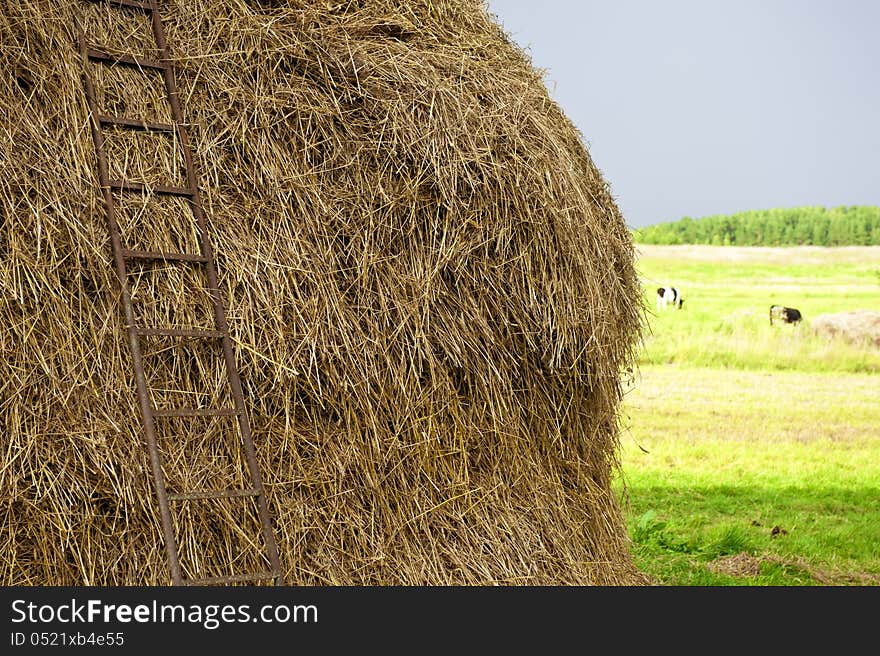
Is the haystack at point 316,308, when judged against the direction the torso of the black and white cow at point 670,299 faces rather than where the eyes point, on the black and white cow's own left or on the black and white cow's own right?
on the black and white cow's own right

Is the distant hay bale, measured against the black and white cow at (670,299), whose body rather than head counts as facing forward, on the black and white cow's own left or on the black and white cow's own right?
on the black and white cow's own right

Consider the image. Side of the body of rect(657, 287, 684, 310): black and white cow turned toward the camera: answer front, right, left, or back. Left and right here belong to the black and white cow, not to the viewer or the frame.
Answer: right
